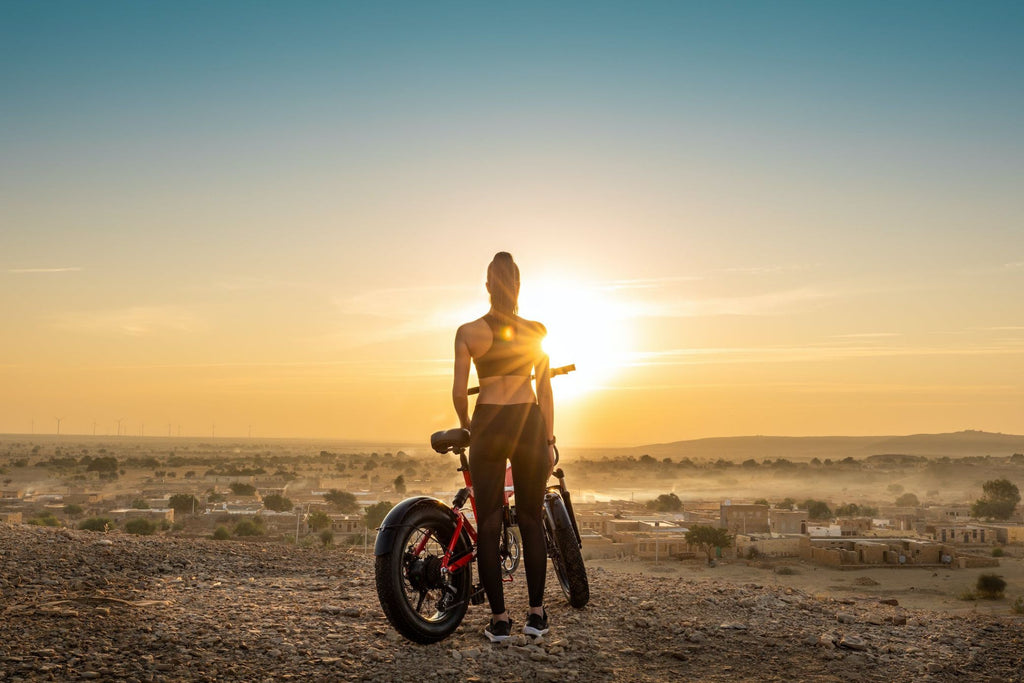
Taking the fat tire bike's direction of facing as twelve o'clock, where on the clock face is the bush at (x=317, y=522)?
The bush is roughly at 10 o'clock from the fat tire bike.

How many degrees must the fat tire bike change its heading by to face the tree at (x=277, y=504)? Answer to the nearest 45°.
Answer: approximately 45° to its left

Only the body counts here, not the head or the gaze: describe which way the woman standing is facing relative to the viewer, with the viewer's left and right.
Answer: facing away from the viewer

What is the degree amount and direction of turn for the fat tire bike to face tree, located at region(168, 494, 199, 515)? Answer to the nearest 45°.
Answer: approximately 45° to its left

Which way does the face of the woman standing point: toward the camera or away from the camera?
away from the camera

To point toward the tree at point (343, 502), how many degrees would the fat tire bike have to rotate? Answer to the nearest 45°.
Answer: approximately 45° to its left

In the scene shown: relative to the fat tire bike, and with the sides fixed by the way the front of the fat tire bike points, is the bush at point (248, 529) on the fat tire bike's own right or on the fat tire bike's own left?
on the fat tire bike's own left

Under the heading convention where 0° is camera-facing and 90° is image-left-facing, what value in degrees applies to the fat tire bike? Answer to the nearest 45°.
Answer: approximately 225°
